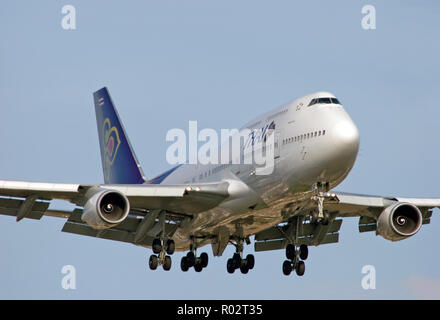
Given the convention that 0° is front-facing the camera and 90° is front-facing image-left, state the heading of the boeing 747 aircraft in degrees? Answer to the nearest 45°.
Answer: approximately 315°
